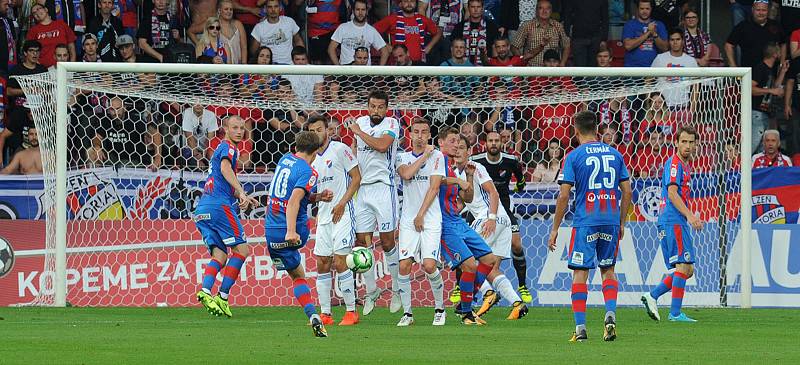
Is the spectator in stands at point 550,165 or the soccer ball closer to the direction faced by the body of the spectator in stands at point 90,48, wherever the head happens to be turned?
the soccer ball

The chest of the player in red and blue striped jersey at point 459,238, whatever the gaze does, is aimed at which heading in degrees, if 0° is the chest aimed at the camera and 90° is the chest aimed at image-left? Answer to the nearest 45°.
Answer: approximately 315°

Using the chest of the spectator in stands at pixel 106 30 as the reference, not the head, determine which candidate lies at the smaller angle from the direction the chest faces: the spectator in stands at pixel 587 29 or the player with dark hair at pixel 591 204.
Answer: the player with dark hair

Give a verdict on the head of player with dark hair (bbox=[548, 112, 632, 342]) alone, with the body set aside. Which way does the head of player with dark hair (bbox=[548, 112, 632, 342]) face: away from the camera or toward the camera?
away from the camera

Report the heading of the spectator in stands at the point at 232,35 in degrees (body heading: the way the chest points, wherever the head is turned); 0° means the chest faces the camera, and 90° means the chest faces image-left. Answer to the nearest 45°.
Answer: approximately 0°

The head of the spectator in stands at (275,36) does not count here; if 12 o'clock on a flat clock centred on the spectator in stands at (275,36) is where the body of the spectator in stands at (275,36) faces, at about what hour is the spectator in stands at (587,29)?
the spectator in stands at (587,29) is roughly at 9 o'clock from the spectator in stands at (275,36).

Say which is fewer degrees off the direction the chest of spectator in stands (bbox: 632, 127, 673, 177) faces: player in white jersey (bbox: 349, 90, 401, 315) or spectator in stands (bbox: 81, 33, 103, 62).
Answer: the player in white jersey

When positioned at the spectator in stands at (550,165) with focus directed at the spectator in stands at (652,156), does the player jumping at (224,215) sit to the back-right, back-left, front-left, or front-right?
back-right
